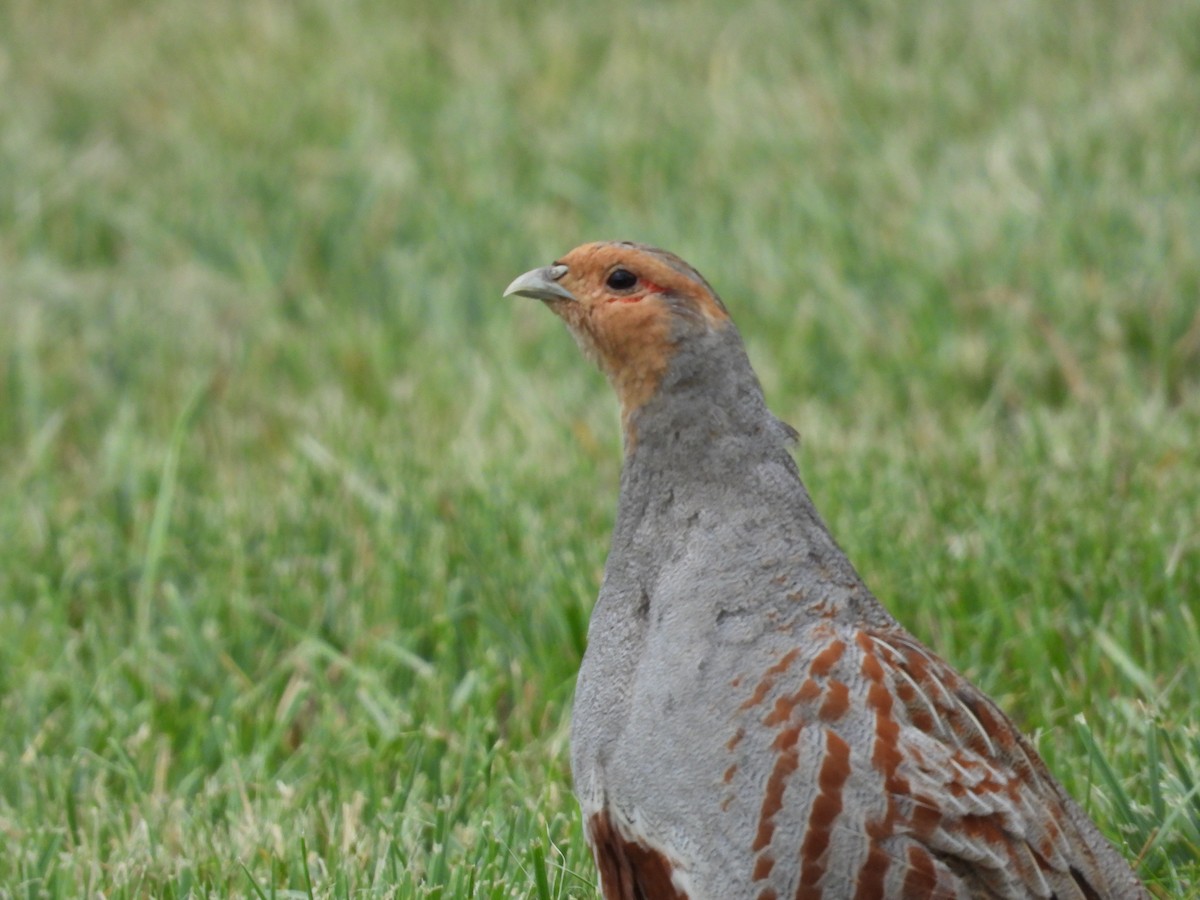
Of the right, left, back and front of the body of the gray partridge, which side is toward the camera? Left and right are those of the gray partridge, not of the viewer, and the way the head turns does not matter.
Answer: left
